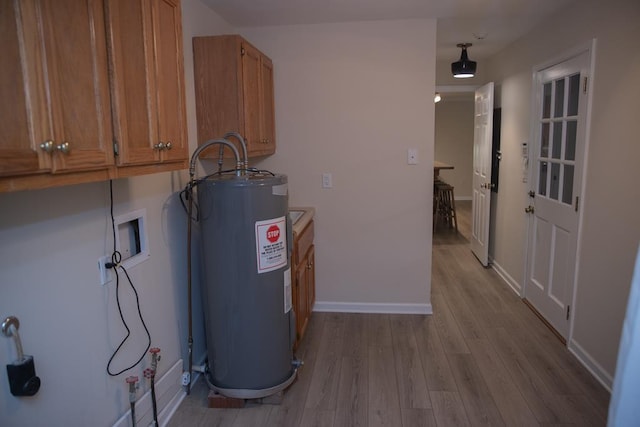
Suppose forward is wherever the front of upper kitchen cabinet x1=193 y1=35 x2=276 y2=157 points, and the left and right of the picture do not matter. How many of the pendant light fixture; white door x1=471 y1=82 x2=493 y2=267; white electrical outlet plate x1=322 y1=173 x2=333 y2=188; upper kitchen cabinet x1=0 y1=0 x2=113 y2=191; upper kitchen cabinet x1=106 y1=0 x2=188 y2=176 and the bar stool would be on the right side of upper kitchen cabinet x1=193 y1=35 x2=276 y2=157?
2

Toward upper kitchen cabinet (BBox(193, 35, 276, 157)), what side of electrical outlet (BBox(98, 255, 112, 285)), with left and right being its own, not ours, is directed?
left

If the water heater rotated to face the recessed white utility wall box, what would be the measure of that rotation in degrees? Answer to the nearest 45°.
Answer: approximately 135° to its right

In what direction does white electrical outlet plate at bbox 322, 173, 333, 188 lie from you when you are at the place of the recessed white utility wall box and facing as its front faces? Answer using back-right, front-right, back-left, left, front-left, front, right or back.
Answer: left

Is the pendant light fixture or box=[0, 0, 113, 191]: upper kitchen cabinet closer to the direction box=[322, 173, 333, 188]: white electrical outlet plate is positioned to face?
the upper kitchen cabinet

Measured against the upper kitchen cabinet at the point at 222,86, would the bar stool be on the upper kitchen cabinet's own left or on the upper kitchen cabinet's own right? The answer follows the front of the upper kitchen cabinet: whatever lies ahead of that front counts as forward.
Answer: on the upper kitchen cabinet's own left

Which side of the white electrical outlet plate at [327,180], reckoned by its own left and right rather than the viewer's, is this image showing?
front

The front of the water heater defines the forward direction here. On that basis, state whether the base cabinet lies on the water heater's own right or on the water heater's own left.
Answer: on the water heater's own left

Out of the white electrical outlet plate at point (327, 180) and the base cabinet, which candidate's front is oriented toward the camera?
the white electrical outlet plate

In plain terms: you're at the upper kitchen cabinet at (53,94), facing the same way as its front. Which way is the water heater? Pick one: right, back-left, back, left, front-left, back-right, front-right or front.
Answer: left

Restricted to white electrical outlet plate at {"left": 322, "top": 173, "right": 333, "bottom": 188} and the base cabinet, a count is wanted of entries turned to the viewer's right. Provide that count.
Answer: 1

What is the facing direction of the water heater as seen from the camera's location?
facing the viewer and to the right of the viewer
